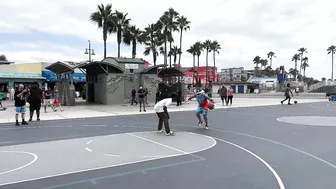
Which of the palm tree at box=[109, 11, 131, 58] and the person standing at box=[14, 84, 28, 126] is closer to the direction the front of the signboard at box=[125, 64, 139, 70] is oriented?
the person standing

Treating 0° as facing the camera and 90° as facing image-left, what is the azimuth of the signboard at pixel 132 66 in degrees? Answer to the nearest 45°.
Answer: approximately 0°

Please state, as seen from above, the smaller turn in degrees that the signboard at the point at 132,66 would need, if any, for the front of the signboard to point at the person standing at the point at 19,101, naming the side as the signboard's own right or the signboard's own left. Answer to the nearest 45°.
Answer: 0° — it already faces them

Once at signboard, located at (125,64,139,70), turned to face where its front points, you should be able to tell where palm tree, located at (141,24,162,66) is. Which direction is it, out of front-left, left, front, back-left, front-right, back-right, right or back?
back

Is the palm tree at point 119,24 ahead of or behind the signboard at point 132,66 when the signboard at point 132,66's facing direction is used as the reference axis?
behind

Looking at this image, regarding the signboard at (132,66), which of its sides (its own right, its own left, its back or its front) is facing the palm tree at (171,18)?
back

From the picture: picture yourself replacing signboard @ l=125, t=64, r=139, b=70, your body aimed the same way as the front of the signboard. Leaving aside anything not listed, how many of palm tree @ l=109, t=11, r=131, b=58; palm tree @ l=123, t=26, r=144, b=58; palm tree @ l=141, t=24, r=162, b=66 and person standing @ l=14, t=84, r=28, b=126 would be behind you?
3

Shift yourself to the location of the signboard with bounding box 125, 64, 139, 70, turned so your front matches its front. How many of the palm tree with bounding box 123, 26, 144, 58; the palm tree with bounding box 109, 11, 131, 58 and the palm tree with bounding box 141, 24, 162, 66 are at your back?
3

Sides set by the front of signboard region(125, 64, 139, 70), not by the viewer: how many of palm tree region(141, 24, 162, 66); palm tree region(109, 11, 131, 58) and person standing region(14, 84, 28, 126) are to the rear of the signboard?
2

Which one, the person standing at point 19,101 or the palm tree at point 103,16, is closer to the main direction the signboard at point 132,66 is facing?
the person standing

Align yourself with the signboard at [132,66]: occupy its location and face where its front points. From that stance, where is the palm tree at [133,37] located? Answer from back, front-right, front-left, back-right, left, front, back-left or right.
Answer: back
